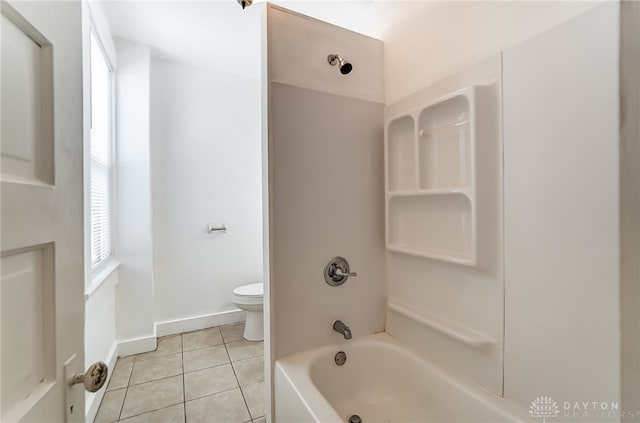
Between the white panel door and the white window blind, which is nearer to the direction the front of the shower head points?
the white panel door

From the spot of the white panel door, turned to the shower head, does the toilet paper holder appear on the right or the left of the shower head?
left

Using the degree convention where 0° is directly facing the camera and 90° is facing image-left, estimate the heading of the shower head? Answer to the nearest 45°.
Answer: approximately 315°

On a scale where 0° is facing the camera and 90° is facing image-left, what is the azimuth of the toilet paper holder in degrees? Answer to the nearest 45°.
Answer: approximately 0°

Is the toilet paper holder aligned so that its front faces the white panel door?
yes
